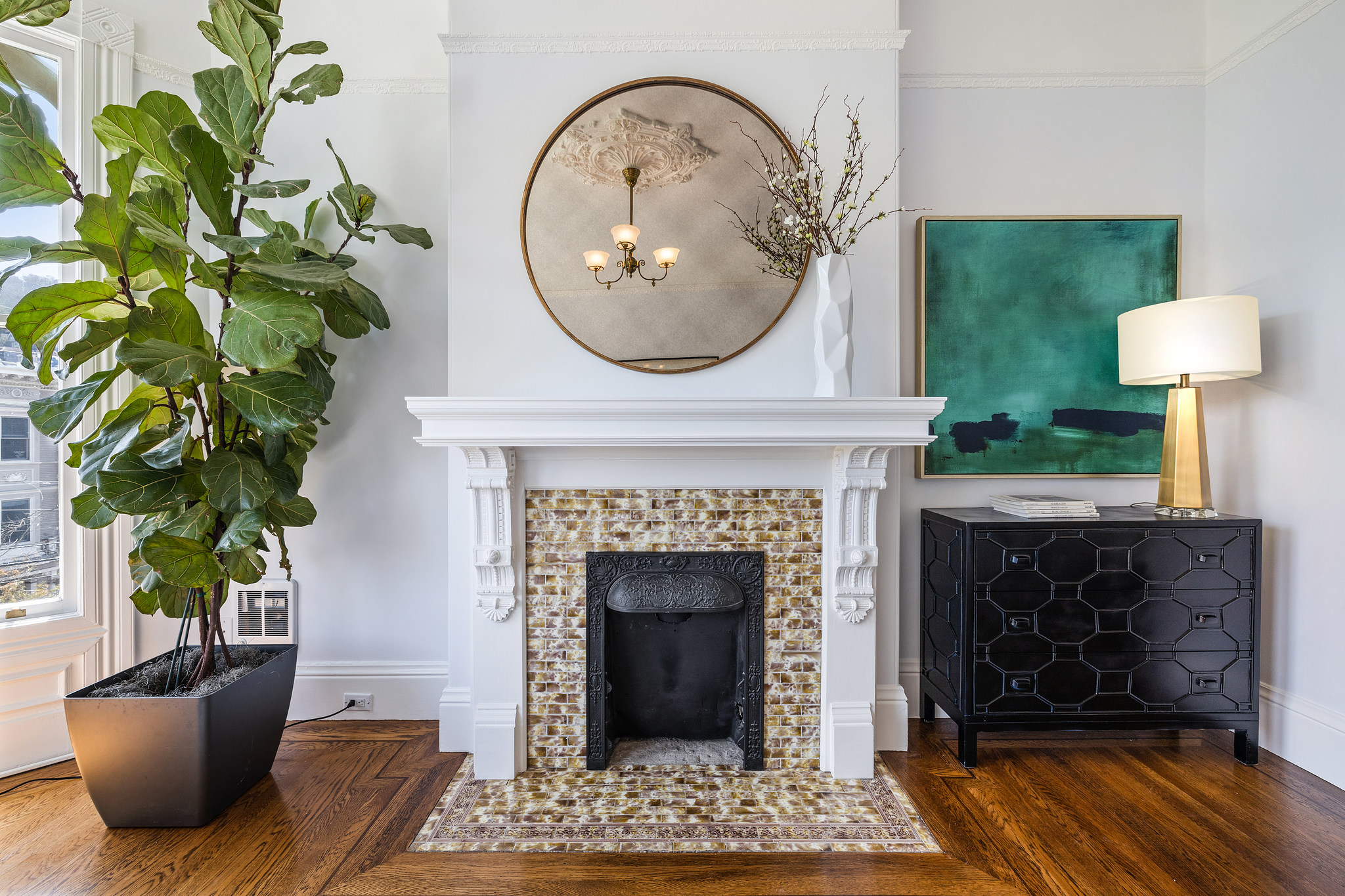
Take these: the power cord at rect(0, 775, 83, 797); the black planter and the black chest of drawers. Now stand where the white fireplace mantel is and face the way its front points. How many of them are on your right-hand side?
2

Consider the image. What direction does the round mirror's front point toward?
toward the camera

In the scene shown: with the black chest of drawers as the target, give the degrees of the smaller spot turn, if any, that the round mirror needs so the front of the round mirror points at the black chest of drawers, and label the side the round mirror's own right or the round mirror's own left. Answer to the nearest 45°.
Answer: approximately 90° to the round mirror's own left

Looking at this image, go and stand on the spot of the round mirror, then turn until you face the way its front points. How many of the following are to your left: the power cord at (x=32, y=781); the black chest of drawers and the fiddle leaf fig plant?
1

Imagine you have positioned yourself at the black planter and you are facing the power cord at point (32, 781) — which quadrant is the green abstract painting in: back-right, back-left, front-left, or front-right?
back-right

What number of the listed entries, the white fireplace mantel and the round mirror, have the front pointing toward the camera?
2

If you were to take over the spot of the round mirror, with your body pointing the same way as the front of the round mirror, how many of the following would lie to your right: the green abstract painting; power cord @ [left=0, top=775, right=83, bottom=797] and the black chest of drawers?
1

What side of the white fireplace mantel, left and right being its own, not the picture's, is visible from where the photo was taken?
front

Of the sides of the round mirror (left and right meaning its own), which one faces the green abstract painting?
left
